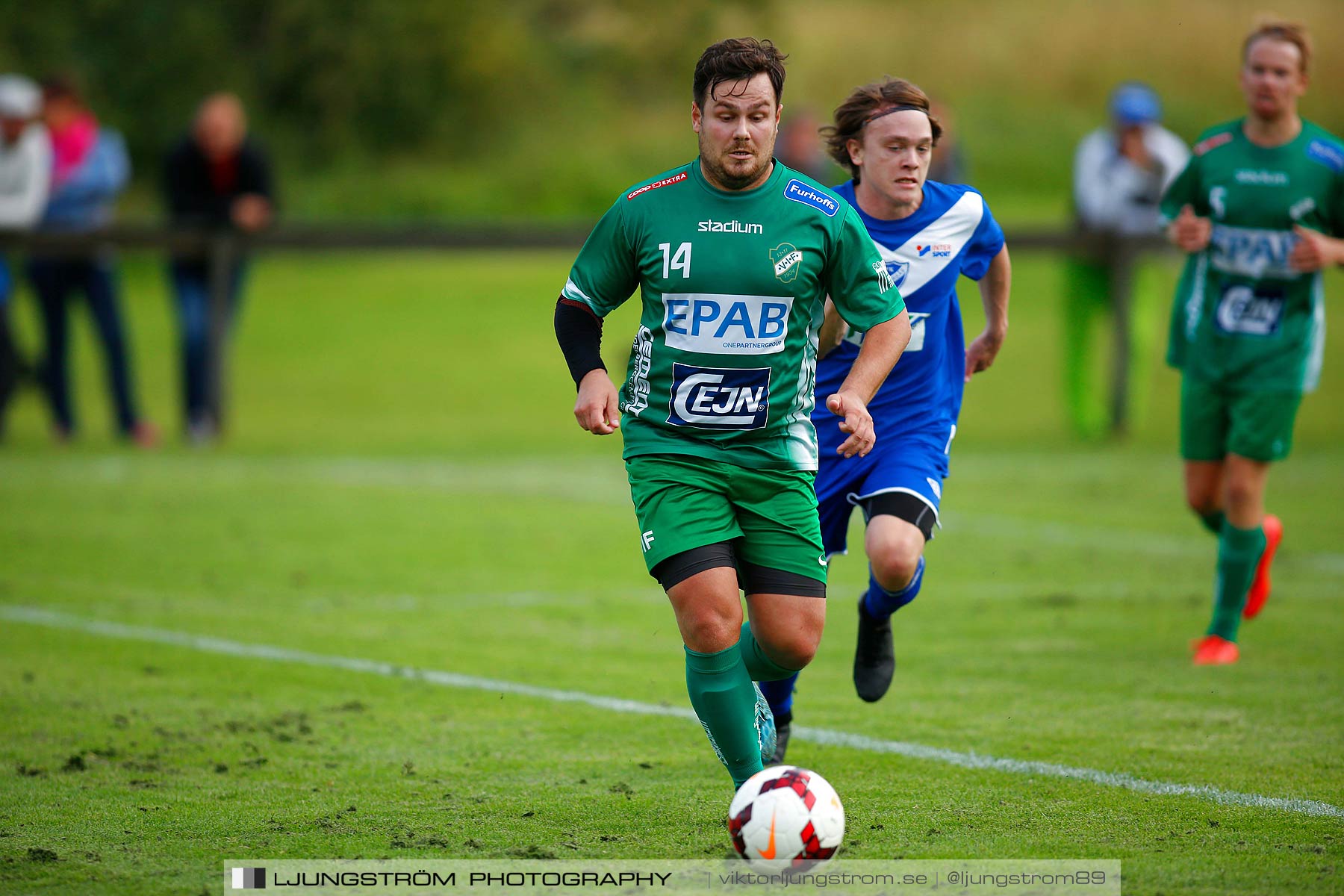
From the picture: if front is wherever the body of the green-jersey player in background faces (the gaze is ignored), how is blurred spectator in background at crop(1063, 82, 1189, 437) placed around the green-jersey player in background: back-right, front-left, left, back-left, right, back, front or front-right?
back

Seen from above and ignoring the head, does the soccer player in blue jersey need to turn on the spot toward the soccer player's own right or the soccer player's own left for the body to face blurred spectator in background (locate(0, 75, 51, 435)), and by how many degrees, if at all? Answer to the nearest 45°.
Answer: approximately 135° to the soccer player's own right

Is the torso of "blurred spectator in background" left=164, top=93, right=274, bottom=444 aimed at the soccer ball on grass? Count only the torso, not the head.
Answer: yes

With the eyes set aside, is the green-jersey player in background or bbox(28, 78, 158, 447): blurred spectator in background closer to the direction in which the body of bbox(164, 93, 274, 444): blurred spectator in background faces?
the green-jersey player in background

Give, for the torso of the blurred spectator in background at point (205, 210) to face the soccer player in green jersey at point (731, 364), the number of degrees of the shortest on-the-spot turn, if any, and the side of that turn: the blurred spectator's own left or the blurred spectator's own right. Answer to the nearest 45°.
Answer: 0° — they already face them

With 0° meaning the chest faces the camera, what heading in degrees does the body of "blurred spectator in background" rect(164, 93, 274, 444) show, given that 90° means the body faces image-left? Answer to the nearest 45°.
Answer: approximately 0°

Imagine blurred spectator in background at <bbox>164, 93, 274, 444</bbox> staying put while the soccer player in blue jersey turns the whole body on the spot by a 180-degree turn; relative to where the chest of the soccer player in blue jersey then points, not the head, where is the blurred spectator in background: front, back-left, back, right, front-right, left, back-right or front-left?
front-left
